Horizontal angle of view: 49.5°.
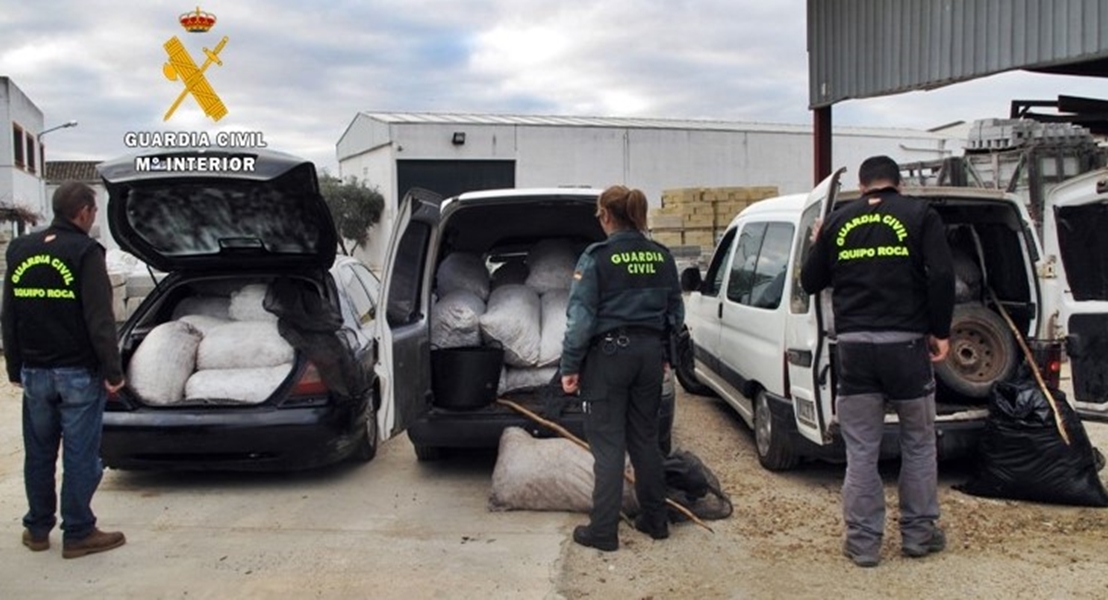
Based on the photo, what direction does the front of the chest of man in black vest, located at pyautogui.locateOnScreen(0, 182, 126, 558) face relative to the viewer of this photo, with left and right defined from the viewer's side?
facing away from the viewer and to the right of the viewer

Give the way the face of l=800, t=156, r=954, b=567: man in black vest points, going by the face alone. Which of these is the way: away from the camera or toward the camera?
away from the camera

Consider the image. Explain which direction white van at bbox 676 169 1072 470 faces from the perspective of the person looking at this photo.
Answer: facing away from the viewer and to the left of the viewer

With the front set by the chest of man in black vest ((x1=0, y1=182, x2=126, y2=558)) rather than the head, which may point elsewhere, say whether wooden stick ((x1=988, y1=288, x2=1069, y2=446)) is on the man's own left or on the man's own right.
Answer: on the man's own right

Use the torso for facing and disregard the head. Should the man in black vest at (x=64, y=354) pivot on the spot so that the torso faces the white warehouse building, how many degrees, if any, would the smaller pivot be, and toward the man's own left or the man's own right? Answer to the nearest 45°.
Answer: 0° — they already face it

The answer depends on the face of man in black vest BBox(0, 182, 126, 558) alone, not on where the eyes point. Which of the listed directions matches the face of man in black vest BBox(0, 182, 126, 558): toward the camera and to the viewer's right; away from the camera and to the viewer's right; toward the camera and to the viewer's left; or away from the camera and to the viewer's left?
away from the camera and to the viewer's right

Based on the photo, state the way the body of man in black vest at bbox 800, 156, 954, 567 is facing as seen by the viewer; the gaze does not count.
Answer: away from the camera

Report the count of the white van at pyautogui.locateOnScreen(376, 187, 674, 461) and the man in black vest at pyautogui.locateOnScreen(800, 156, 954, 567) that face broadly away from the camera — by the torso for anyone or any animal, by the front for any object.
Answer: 2
